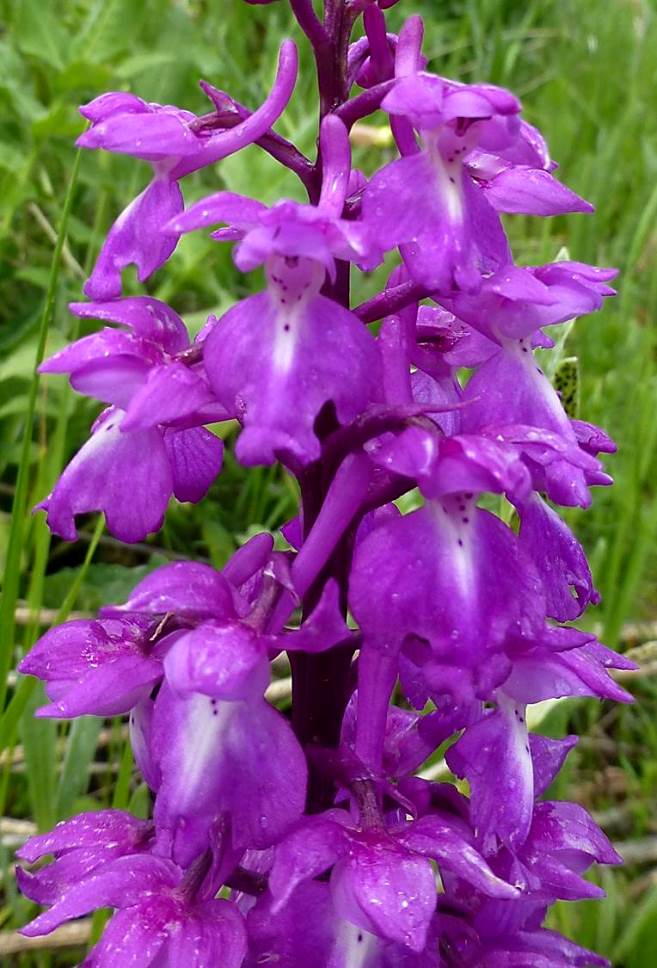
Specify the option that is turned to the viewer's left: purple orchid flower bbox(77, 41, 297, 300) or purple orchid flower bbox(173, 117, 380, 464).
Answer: purple orchid flower bbox(77, 41, 297, 300)

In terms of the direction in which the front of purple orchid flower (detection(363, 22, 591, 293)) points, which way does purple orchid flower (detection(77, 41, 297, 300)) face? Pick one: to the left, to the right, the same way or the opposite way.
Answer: to the right

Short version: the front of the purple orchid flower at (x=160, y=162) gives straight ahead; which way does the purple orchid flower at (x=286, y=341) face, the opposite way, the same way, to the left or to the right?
to the left

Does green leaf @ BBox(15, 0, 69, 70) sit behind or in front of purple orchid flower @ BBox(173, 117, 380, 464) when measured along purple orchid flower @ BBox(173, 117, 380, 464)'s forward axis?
behind

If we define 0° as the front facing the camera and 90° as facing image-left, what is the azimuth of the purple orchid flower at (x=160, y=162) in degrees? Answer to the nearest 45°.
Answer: approximately 90°

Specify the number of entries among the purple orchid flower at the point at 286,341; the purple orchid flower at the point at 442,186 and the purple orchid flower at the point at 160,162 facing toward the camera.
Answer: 2

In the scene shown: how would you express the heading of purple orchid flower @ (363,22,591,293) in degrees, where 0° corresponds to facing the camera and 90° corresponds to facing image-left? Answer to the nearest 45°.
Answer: approximately 0°

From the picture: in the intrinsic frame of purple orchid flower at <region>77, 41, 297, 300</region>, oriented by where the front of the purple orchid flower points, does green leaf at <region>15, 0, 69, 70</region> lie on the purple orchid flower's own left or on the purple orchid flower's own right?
on the purple orchid flower's own right

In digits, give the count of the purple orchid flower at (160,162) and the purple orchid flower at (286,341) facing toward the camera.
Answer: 1
